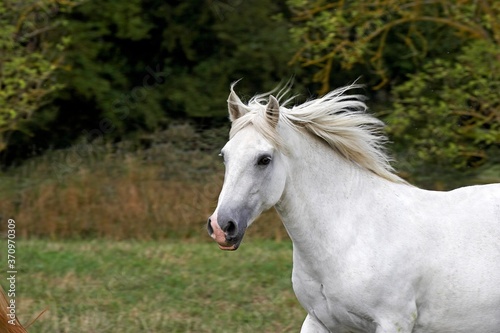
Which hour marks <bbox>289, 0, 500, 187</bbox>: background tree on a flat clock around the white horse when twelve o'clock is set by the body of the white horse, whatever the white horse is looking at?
The background tree is roughly at 5 o'clock from the white horse.

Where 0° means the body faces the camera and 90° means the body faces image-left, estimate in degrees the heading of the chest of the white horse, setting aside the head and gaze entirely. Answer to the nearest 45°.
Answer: approximately 45°

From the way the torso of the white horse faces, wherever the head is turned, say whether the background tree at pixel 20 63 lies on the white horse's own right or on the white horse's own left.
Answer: on the white horse's own right

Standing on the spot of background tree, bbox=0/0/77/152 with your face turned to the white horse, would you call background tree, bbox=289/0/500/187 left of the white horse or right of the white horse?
left

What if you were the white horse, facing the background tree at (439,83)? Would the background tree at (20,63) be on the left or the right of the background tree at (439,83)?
left
